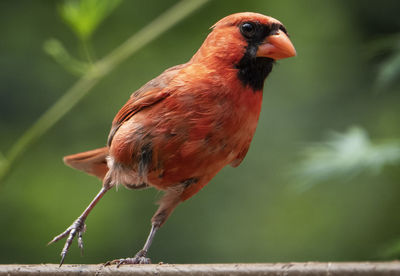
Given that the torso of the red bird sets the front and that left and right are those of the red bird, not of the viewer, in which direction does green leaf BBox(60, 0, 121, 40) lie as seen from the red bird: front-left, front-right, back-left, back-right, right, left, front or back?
back

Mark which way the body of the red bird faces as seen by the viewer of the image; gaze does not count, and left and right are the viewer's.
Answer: facing the viewer and to the right of the viewer

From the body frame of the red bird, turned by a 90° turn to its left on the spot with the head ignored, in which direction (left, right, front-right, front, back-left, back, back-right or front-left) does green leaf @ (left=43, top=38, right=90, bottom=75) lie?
left

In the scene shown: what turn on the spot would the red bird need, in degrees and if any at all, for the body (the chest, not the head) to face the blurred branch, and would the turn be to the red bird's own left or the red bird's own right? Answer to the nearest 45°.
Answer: approximately 180°
